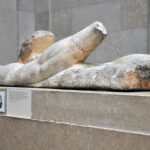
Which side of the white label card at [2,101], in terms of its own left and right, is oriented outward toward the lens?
front

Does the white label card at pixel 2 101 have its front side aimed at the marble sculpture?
no
